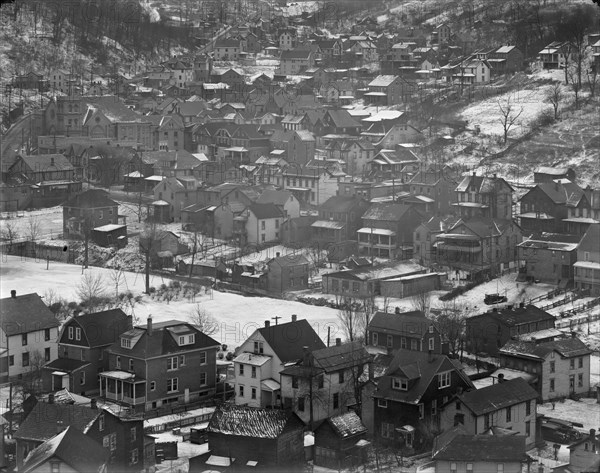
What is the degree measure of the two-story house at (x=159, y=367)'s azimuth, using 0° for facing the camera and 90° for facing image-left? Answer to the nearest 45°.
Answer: approximately 45°

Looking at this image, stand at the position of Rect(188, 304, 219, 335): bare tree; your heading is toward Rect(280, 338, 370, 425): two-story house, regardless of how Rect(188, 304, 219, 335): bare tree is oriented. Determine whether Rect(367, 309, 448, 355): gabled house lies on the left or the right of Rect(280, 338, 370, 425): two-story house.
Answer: left

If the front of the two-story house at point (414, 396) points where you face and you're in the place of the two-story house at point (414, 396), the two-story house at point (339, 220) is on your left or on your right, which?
on your right

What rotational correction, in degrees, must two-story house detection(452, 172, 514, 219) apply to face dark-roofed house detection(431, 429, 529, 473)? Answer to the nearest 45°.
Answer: approximately 45° to its left

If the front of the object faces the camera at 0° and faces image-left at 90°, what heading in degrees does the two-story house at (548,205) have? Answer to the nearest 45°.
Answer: approximately 45°

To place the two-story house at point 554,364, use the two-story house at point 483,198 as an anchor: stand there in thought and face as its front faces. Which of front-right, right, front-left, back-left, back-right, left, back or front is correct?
front-left

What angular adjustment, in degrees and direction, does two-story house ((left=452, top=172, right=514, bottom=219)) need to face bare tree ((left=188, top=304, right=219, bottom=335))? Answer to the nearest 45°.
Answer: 0° — it already faces it

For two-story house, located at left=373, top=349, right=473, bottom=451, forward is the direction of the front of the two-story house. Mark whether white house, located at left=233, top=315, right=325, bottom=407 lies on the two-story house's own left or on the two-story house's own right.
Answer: on the two-story house's own right

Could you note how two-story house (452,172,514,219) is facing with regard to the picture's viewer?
facing the viewer and to the left of the viewer

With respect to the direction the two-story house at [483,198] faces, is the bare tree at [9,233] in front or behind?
in front
